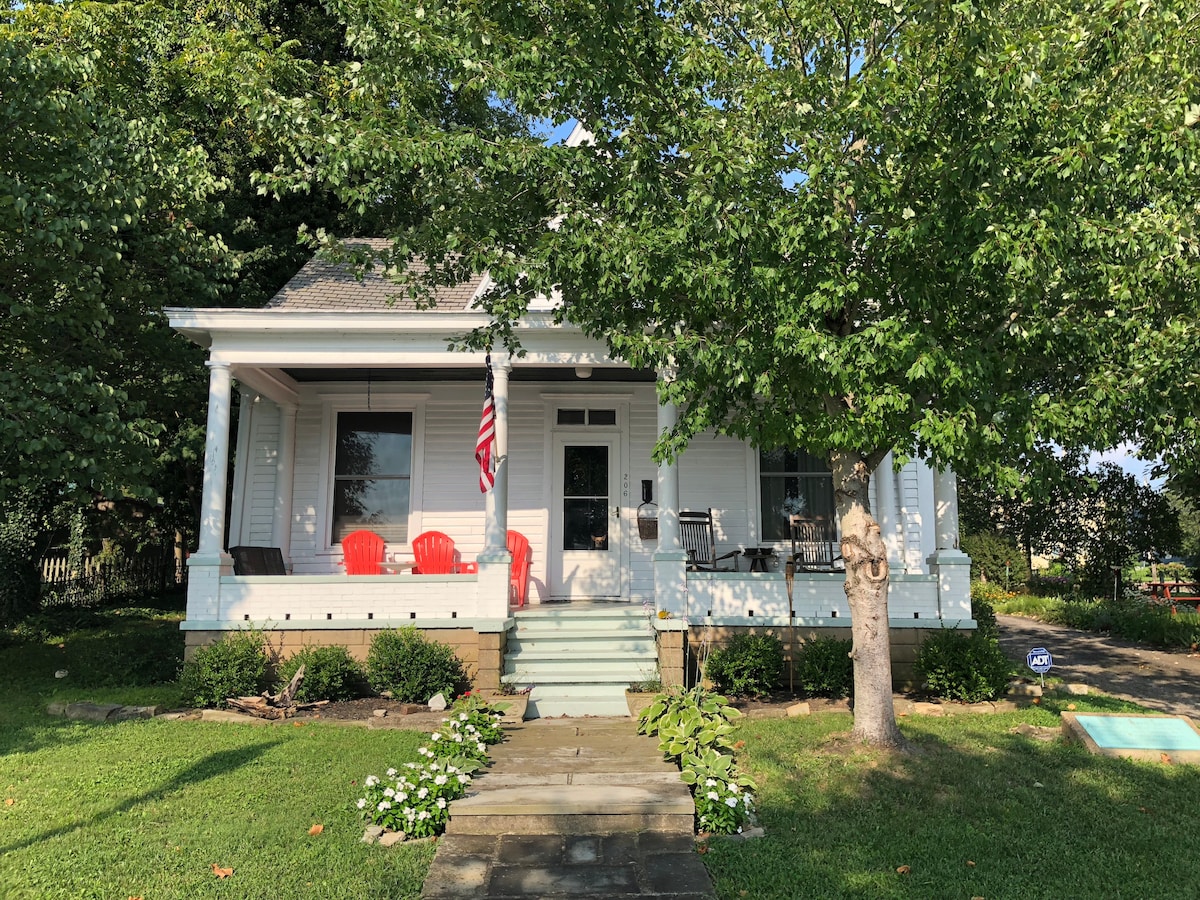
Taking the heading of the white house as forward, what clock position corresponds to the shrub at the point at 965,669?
The shrub is roughly at 10 o'clock from the white house.

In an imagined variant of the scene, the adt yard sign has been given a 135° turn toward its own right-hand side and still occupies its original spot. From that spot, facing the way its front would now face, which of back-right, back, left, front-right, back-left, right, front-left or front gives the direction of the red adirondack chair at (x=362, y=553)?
front-left

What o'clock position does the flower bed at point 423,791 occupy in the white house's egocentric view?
The flower bed is roughly at 12 o'clock from the white house.

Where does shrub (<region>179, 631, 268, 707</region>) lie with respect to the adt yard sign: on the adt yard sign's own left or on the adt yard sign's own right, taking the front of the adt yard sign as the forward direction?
on the adt yard sign's own right

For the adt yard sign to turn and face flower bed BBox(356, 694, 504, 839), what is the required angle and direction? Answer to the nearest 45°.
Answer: approximately 45° to its right

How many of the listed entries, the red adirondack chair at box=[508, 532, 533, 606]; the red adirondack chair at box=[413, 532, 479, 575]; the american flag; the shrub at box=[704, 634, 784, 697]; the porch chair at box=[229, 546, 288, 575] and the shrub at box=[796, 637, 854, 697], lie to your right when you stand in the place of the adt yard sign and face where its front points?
6

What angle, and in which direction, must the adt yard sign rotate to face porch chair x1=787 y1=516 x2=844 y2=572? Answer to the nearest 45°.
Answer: approximately 135° to its right

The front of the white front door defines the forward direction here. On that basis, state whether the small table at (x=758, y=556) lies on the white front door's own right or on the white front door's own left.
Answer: on the white front door's own left

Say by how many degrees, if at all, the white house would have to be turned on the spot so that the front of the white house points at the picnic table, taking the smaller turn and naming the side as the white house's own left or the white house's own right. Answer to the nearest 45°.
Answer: approximately 135° to the white house's own left

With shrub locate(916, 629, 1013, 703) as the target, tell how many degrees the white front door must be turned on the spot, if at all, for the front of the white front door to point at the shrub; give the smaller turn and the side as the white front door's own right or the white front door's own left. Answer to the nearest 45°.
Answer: approximately 45° to the white front door's own left

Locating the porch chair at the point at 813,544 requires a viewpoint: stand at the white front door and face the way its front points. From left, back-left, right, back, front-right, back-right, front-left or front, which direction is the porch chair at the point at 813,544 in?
left

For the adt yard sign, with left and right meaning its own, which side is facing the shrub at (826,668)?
right

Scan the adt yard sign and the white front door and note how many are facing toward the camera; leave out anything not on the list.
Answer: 2

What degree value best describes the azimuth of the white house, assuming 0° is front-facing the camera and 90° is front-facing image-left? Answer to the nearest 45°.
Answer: approximately 0°
